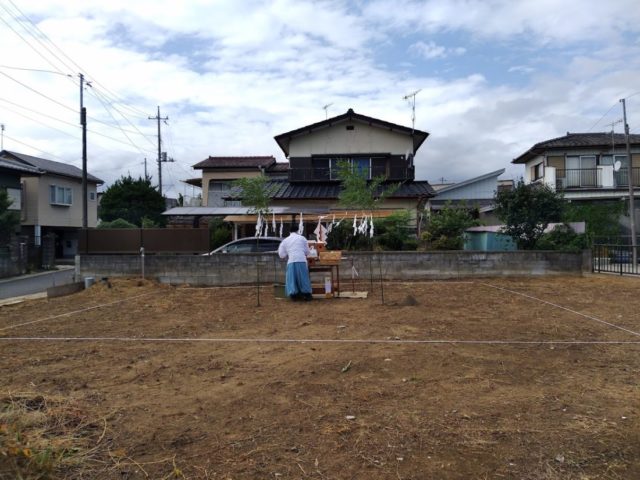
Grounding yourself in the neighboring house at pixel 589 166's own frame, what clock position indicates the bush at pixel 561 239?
The bush is roughly at 12 o'clock from the neighboring house.

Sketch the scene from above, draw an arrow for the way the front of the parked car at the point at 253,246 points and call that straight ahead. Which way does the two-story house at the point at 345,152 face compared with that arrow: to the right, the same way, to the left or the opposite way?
to the left

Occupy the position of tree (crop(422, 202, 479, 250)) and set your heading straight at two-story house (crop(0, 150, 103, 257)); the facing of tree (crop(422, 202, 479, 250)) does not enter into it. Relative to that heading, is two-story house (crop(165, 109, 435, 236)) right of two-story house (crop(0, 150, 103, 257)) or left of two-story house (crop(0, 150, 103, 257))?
right

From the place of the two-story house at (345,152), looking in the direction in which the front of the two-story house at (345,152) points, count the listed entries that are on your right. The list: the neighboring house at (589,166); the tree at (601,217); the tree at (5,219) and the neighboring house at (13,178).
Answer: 2

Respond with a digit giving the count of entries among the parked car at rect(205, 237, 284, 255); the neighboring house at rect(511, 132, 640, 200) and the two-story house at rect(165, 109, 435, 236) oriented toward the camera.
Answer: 2

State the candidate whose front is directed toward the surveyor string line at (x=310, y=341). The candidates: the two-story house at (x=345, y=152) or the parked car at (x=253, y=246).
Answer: the two-story house

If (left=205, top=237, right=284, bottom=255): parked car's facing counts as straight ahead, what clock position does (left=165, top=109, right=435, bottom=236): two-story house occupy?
The two-story house is roughly at 4 o'clock from the parked car.

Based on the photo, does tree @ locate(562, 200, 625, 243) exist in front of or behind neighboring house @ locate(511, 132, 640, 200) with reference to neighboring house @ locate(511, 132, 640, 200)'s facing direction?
in front

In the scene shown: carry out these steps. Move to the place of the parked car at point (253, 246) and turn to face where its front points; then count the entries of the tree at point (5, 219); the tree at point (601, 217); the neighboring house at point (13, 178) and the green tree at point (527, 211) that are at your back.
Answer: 2

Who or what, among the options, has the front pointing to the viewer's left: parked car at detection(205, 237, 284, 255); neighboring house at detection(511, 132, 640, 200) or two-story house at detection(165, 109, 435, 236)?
the parked car

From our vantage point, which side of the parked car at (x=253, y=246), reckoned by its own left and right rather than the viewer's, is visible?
left

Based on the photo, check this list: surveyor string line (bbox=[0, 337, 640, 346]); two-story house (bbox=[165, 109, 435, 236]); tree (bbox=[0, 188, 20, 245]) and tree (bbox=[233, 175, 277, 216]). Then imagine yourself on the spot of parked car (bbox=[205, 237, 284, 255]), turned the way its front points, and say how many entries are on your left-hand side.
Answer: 1

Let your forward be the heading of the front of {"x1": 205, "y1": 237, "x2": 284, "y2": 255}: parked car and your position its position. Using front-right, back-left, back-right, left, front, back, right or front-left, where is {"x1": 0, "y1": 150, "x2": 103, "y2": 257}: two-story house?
front-right

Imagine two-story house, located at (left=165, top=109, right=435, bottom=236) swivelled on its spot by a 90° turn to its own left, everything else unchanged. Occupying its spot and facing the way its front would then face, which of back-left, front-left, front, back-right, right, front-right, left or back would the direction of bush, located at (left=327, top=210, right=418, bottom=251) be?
right

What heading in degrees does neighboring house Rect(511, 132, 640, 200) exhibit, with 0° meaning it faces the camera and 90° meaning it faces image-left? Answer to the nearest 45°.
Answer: approximately 0°
